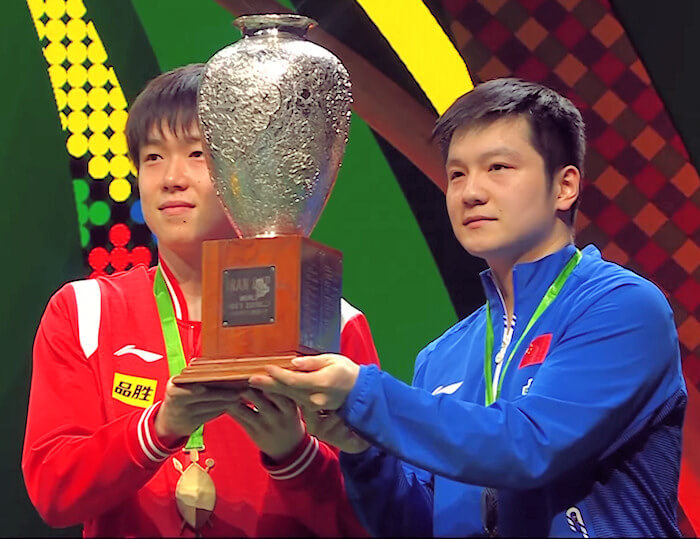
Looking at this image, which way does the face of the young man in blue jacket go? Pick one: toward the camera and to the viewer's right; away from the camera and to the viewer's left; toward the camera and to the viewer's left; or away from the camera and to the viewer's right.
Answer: toward the camera and to the viewer's left

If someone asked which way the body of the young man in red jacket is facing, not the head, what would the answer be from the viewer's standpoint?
toward the camera

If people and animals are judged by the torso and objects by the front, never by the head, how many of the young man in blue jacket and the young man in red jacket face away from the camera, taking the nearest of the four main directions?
0

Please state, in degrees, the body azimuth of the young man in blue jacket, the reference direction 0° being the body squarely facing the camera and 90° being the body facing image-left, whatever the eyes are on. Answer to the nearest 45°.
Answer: approximately 45°

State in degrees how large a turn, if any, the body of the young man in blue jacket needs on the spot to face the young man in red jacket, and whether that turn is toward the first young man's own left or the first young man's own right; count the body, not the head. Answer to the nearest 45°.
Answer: approximately 45° to the first young man's own right

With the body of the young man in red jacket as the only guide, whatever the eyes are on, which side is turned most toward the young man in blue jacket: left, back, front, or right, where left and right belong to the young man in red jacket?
left
